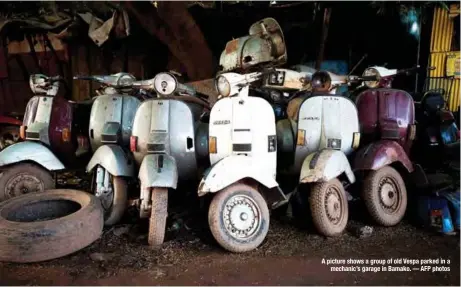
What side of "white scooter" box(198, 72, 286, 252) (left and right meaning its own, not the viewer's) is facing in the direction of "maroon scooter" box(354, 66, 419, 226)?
left

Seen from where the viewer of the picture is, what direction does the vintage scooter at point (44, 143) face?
facing the viewer and to the left of the viewer

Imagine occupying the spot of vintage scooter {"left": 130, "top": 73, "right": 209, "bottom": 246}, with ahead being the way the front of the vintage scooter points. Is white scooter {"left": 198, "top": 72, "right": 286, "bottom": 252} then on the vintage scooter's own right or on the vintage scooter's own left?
on the vintage scooter's own left

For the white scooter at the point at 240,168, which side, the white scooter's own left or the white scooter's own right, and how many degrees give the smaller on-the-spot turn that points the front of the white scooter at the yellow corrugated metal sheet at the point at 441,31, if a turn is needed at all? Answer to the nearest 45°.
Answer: approximately 135° to the white scooter's own left

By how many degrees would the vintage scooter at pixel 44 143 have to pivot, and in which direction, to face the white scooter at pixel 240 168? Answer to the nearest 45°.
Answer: approximately 90° to its left

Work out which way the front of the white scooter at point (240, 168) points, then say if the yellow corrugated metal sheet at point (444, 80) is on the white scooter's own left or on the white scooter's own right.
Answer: on the white scooter's own left

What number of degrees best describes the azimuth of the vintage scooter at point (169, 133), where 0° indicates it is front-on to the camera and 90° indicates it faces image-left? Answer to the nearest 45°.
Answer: approximately 0°

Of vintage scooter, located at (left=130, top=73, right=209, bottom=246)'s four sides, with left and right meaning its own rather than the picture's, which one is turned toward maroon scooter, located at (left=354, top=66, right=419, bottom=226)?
left

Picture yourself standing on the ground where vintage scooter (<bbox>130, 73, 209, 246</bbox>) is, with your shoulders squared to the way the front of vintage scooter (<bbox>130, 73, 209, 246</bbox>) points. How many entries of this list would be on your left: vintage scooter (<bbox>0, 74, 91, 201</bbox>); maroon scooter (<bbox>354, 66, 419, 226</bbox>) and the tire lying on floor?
1

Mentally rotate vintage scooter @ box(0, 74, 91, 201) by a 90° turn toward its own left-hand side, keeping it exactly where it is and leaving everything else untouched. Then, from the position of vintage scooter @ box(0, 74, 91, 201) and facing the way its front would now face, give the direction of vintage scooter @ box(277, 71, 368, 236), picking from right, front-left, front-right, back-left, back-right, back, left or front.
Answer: front

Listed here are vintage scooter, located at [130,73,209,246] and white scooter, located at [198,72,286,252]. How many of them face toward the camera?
2

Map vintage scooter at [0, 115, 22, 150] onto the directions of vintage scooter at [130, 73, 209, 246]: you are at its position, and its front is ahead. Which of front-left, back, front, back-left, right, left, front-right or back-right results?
back-right
